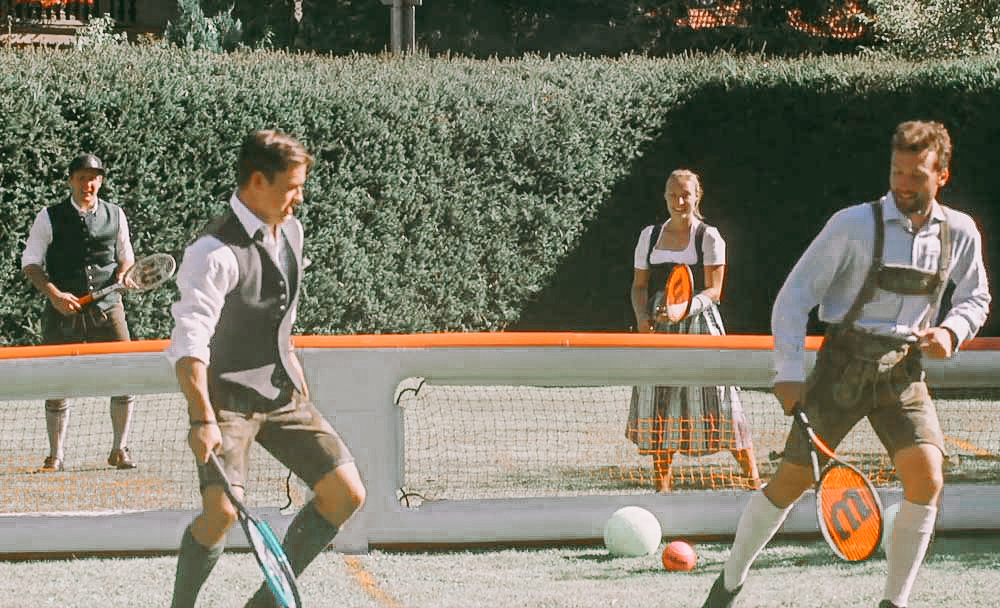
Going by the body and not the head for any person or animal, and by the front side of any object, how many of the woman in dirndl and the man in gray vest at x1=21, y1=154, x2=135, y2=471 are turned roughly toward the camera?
2

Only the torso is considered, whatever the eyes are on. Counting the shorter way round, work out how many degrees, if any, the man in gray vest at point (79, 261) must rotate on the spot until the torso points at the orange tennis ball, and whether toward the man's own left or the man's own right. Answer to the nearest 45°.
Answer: approximately 45° to the man's own left

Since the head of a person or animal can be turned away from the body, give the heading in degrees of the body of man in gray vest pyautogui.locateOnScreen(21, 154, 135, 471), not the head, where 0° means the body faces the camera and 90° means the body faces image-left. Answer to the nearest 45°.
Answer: approximately 0°

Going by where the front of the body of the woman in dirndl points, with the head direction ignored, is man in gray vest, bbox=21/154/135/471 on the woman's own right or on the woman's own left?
on the woman's own right

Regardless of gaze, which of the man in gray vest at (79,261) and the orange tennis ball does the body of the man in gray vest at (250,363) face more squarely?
the orange tennis ball

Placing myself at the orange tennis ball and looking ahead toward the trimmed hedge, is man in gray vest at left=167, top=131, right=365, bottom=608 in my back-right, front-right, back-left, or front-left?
back-left

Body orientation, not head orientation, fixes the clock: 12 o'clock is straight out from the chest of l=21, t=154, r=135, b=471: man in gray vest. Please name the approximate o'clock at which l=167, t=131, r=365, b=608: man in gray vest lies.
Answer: l=167, t=131, r=365, b=608: man in gray vest is roughly at 12 o'clock from l=21, t=154, r=135, b=471: man in gray vest.

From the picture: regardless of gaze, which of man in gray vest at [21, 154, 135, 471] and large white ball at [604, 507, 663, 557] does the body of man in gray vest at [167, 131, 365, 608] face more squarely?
the large white ball
